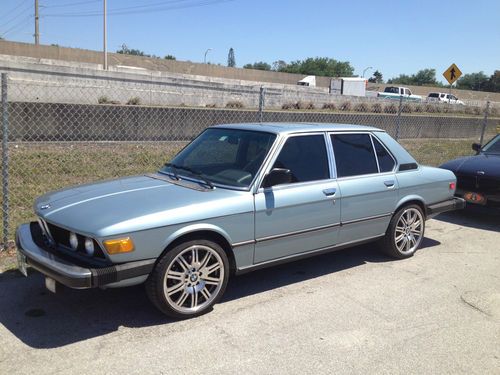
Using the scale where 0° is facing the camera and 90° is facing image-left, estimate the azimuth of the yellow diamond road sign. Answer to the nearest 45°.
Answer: approximately 0°

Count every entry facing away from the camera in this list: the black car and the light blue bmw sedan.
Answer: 0

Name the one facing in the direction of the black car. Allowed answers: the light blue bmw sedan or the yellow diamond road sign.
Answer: the yellow diamond road sign

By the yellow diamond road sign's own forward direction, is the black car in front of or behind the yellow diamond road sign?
in front

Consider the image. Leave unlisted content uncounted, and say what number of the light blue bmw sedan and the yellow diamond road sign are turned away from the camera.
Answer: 0

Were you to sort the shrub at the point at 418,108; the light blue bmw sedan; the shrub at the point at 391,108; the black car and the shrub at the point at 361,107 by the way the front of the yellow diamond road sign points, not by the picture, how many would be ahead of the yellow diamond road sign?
5

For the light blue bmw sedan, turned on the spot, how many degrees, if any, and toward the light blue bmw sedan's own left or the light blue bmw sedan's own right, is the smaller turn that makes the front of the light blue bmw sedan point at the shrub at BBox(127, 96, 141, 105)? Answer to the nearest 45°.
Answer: approximately 135° to the light blue bmw sedan's own right

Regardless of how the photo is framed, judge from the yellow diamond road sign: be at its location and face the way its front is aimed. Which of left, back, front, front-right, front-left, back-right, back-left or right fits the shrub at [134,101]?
front-right

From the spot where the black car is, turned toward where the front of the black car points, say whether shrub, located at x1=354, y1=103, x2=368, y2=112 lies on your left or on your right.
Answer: on your right

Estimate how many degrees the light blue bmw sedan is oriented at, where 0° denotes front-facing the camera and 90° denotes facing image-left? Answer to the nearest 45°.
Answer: approximately 45°

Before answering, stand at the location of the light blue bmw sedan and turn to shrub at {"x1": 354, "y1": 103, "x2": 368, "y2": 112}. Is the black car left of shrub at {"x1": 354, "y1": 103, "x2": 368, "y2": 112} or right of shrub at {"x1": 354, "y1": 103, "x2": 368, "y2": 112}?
right

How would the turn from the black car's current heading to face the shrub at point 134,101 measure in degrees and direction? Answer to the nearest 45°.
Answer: approximately 90° to its right

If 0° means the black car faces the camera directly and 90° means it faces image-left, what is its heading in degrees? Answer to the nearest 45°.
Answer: approximately 45°
